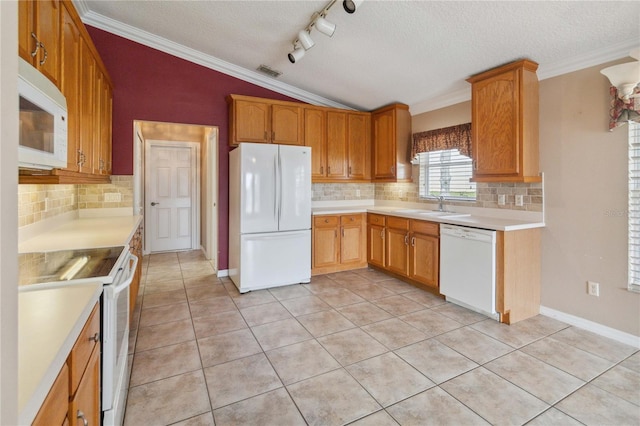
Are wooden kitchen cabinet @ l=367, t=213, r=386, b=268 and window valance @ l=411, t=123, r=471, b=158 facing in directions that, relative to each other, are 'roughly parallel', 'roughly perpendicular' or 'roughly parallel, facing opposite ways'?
roughly parallel

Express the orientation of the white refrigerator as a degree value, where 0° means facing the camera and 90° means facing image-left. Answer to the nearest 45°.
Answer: approximately 0°

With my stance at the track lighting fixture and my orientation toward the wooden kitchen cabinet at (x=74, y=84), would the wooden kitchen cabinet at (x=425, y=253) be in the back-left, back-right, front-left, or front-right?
back-right

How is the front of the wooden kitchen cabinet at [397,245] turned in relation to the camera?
facing the viewer and to the left of the viewer

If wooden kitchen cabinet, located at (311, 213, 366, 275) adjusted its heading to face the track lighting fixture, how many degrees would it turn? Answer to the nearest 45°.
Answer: approximately 45° to its right

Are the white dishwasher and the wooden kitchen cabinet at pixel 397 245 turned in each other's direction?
no

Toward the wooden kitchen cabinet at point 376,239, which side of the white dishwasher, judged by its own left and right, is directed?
right

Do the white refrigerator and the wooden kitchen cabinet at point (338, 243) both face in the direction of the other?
no

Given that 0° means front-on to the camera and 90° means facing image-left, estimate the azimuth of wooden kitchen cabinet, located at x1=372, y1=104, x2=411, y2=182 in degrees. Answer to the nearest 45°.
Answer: approximately 45°

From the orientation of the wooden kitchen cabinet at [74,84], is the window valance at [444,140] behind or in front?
in front
